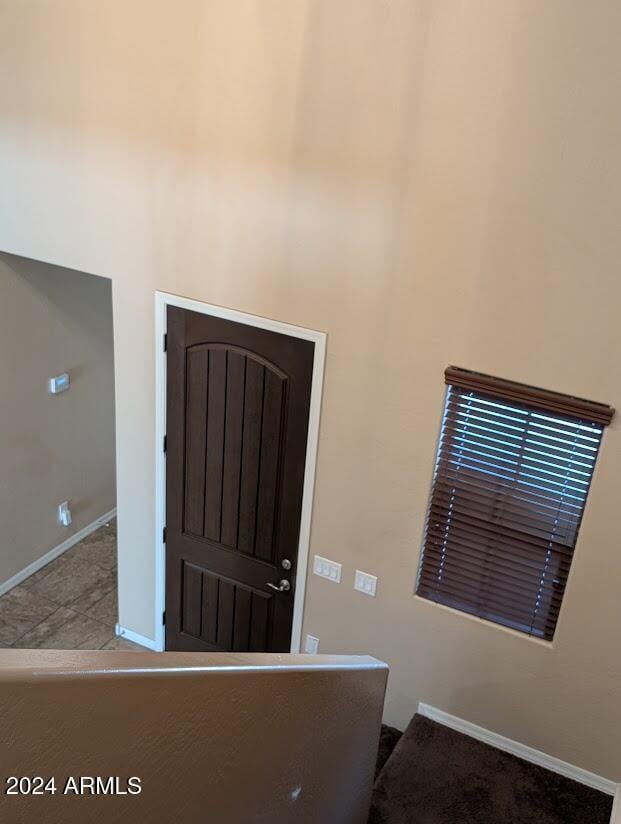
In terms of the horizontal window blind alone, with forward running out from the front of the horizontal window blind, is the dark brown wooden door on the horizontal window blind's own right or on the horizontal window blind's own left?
on the horizontal window blind's own right

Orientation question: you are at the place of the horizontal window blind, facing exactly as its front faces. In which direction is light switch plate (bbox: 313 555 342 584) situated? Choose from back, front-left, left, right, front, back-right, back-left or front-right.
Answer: right

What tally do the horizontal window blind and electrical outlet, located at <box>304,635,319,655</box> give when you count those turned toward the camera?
2

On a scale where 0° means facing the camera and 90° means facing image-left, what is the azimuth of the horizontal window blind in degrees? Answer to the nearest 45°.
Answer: approximately 0°

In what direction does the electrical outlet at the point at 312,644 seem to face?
toward the camera

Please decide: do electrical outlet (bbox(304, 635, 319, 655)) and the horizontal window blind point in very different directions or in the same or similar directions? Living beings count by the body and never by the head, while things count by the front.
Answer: same or similar directions
